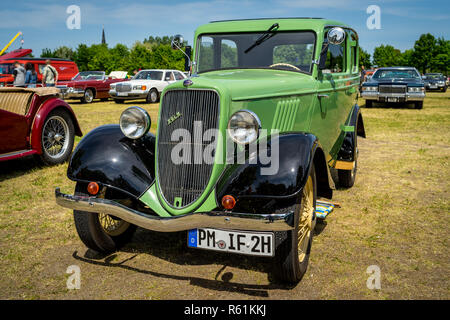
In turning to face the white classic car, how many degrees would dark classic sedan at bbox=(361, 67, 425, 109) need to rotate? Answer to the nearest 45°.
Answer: approximately 90° to its right

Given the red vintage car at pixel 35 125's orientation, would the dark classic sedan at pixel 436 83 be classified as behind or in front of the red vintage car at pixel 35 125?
behind

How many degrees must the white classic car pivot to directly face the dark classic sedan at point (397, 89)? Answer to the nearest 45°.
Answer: approximately 90° to its left
